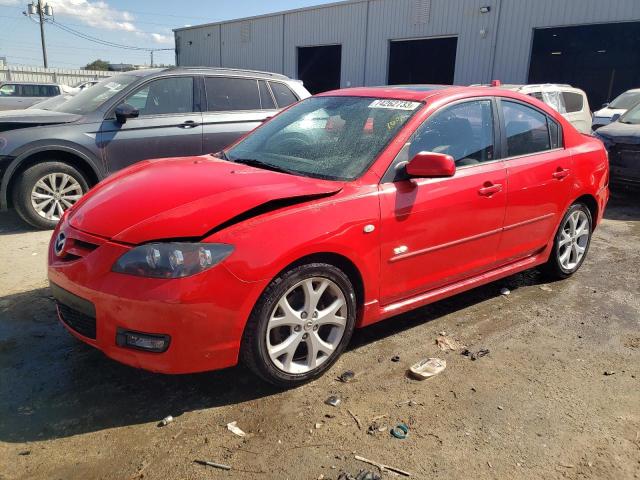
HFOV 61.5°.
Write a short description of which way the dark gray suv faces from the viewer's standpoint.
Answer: facing to the left of the viewer

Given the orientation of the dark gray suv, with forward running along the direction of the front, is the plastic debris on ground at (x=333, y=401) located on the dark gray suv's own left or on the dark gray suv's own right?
on the dark gray suv's own left

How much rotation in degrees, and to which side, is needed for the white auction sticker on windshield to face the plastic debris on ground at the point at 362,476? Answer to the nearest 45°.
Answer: approximately 45° to its left

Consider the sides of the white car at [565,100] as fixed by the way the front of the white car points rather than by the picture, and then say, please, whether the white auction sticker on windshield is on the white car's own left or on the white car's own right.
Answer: on the white car's own left

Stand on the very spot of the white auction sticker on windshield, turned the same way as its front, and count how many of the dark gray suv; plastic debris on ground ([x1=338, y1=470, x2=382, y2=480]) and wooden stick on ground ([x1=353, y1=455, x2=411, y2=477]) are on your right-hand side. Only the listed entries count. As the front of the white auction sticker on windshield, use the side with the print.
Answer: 1

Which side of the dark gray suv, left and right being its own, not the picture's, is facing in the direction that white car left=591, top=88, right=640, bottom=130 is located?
back

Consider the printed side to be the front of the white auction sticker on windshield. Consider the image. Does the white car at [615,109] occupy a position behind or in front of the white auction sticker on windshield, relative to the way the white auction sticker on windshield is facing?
behind

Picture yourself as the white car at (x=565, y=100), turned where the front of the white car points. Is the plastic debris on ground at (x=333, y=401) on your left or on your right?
on your left

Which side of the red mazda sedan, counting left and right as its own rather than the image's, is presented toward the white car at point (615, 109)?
back

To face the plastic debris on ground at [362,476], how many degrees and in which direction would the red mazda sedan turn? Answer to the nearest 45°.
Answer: approximately 45° to its left
